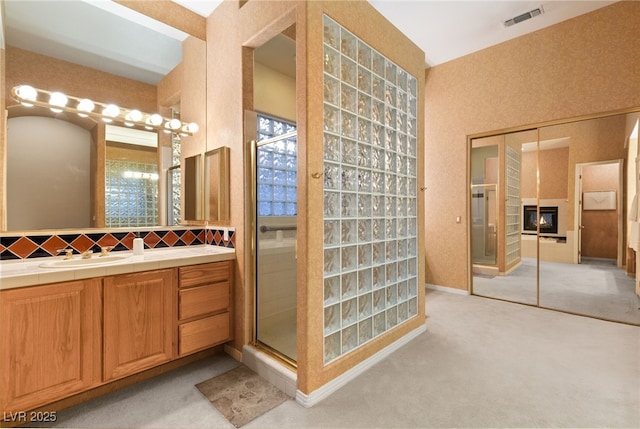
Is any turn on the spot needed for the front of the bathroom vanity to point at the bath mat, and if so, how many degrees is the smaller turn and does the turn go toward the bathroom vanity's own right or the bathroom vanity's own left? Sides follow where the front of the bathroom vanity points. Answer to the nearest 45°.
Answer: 0° — it already faces it

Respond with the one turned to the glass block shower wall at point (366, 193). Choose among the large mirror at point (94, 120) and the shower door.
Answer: the large mirror

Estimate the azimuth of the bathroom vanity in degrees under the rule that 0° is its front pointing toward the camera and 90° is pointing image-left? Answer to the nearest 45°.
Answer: approximately 315°

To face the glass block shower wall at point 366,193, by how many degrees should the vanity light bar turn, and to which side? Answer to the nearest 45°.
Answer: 0° — it already faces it

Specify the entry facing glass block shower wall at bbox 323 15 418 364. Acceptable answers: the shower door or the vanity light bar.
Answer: the vanity light bar

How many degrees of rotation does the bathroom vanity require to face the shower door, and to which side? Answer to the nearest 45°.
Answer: approximately 45° to its left

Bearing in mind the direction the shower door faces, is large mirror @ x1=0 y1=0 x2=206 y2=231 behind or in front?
in front

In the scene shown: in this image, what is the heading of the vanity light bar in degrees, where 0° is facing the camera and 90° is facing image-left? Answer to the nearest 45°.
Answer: approximately 315°

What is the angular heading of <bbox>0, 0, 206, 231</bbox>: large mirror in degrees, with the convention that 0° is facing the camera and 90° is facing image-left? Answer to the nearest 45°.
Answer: approximately 315°

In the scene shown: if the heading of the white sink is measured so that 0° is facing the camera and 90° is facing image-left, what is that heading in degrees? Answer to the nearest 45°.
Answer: approximately 315°
